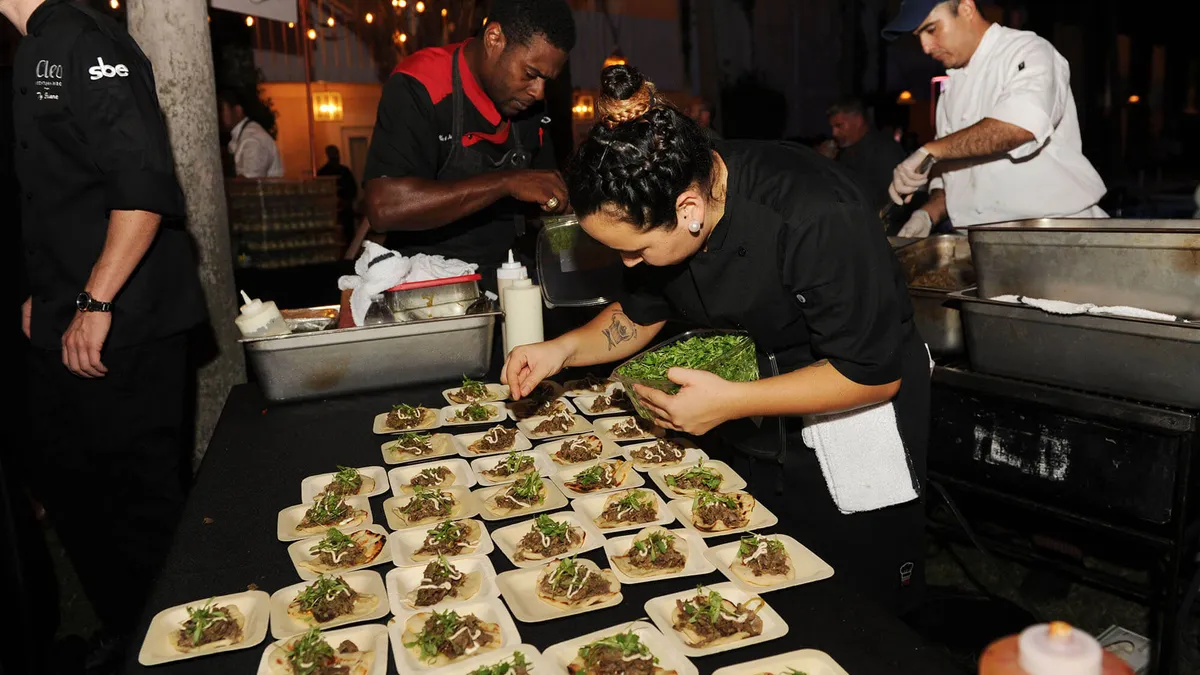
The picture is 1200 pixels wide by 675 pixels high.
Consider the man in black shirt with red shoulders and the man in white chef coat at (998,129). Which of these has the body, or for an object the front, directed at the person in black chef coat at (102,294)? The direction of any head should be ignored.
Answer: the man in white chef coat

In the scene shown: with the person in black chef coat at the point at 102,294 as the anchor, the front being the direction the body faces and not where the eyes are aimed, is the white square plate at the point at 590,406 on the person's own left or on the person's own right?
on the person's own left

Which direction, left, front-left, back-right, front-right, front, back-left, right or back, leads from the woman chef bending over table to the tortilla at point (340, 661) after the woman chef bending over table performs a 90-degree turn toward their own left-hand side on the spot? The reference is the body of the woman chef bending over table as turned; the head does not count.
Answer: right

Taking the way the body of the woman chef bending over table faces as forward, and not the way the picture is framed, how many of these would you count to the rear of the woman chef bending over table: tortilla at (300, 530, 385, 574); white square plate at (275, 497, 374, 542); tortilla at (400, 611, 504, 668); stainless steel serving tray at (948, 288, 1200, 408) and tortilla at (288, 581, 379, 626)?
1

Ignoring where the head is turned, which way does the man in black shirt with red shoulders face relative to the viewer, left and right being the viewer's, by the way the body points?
facing the viewer and to the right of the viewer

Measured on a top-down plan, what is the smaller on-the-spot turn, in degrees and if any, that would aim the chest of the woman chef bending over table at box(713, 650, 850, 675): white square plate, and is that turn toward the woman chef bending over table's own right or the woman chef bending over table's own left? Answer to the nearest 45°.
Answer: approximately 45° to the woman chef bending over table's own left

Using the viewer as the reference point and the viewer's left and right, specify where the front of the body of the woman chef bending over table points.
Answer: facing the viewer and to the left of the viewer

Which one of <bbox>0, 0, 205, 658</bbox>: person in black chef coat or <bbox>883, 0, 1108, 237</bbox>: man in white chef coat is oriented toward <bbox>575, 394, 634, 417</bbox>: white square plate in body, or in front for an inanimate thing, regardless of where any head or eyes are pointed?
the man in white chef coat

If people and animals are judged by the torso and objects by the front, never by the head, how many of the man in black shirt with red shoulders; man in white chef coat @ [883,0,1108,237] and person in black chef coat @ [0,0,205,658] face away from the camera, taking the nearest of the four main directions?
0

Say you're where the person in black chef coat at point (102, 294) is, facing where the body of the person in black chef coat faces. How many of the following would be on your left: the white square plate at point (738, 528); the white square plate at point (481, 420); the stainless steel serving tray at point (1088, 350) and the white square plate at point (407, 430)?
4

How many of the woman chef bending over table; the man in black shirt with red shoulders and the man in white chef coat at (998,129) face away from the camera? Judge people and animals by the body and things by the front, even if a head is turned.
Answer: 0

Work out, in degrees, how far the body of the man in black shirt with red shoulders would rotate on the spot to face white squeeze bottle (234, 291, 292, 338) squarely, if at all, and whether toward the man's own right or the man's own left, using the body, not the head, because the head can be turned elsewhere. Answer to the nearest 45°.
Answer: approximately 90° to the man's own right

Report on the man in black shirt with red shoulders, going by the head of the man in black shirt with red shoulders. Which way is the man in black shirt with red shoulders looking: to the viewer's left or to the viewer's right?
to the viewer's right

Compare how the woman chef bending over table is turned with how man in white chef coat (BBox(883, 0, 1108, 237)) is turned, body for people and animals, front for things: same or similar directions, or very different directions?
same or similar directions

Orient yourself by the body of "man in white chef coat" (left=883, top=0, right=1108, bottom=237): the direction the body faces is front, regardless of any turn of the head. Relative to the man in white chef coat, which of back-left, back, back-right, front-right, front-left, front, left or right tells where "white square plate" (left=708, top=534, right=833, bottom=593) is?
front-left

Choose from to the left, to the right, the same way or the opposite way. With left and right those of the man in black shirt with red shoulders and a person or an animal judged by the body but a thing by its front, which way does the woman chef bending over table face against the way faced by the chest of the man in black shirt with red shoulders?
to the right
